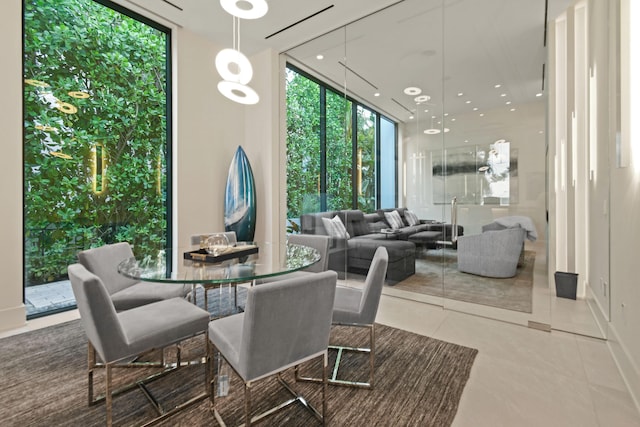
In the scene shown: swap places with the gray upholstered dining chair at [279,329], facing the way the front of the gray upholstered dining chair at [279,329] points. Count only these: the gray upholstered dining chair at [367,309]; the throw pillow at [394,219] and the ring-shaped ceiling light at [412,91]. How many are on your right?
3

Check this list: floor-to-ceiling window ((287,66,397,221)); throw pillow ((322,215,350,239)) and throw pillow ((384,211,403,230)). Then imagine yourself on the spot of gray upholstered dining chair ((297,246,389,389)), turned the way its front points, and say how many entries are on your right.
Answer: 3

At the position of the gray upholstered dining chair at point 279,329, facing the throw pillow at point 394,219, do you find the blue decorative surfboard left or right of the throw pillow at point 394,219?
left

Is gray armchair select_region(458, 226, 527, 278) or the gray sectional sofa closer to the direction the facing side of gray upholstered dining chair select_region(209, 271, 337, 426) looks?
the gray sectional sofa

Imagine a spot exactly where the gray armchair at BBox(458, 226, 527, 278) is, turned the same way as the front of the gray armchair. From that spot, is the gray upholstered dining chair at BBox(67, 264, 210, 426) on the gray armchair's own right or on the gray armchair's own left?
on the gray armchair's own left

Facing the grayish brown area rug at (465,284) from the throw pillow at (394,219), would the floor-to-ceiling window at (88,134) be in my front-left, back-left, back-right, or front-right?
front-right

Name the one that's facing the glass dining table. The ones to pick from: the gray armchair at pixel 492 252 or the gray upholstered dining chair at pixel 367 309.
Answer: the gray upholstered dining chair

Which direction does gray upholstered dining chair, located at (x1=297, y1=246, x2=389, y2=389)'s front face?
to the viewer's left

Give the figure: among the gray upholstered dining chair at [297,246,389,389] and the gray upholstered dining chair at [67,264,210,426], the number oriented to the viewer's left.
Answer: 1
